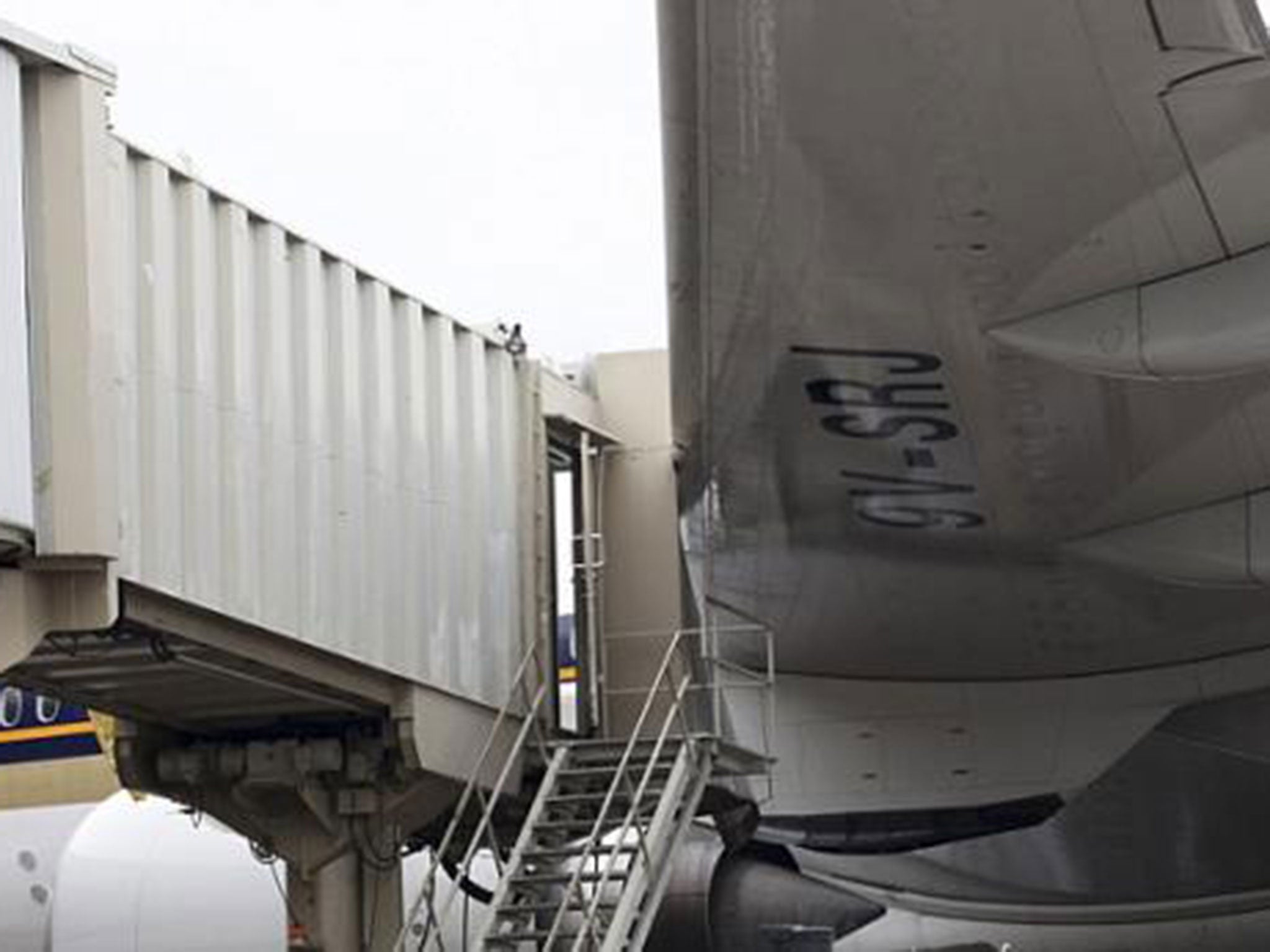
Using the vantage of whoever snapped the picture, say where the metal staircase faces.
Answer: facing the viewer and to the left of the viewer
